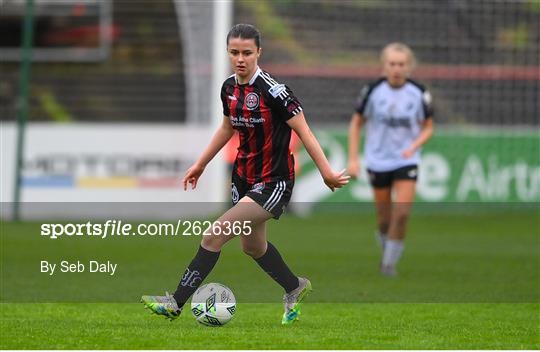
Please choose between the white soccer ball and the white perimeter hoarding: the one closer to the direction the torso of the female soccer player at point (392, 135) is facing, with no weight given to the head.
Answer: the white soccer ball

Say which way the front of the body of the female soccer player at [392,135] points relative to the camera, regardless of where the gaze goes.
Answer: toward the camera

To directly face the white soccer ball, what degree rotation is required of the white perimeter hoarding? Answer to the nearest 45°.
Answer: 0° — it already faces it

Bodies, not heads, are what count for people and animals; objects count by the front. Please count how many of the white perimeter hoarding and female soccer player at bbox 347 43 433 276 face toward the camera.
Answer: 2

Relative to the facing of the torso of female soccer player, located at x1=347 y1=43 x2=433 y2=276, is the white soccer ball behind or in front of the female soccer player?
in front

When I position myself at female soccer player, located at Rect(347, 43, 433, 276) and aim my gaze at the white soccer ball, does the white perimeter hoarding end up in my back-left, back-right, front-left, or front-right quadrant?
back-right

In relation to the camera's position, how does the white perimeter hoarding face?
facing the viewer

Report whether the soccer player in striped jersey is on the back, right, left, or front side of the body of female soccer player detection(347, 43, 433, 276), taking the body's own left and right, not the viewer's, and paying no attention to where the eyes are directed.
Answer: front

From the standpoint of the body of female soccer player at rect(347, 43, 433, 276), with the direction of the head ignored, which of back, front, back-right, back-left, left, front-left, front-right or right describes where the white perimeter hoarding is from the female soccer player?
back-right

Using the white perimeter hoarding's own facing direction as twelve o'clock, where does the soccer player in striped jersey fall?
The soccer player in striped jersey is roughly at 12 o'clock from the white perimeter hoarding.
